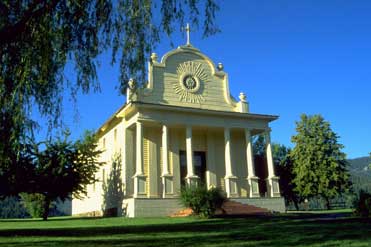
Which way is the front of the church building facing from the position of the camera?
facing the viewer and to the right of the viewer

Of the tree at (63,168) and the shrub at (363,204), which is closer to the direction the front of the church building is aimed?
the shrub

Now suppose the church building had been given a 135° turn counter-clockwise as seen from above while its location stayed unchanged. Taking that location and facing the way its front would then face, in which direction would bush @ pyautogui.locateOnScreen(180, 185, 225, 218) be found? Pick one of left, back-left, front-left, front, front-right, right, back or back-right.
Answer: back

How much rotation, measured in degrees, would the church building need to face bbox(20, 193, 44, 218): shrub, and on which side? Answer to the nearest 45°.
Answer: approximately 135° to its right

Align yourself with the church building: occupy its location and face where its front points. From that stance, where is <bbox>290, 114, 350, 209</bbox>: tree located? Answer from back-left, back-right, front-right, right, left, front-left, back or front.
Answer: left

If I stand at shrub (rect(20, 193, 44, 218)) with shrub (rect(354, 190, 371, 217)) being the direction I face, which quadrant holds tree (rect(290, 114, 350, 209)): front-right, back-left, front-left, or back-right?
front-left

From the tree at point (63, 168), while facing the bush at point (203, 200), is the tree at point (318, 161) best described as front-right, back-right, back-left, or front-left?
front-left
